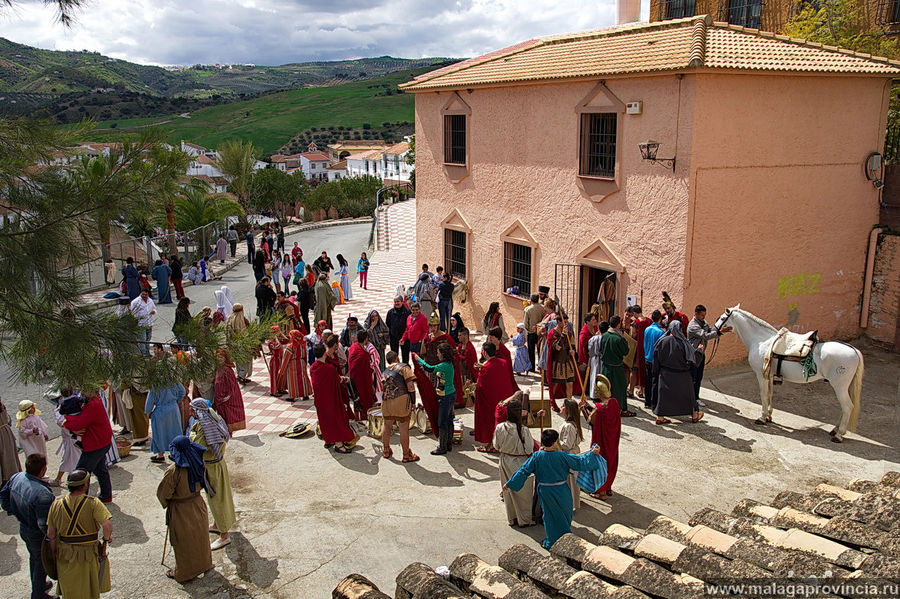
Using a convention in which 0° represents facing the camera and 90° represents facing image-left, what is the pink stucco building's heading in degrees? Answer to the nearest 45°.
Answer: approximately 45°

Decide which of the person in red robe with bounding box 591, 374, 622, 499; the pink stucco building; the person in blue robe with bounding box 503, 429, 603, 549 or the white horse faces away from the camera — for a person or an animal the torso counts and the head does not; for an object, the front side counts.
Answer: the person in blue robe

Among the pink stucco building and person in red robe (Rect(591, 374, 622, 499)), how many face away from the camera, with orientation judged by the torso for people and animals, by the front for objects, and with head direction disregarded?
0

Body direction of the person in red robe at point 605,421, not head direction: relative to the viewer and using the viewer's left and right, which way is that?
facing the viewer and to the left of the viewer

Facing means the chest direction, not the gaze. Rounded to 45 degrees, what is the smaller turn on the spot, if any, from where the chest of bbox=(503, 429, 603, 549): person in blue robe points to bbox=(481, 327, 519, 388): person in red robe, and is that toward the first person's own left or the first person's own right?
0° — they already face them

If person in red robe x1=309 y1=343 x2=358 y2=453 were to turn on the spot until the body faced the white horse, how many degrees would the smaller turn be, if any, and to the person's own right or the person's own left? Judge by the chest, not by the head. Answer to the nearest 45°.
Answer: approximately 45° to the person's own right

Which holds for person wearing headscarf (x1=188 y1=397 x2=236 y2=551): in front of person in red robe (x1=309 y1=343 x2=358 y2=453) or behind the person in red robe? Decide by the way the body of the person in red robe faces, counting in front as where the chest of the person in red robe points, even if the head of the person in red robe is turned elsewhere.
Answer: behind

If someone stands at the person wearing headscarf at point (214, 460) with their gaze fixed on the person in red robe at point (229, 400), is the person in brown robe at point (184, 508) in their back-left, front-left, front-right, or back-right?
back-left

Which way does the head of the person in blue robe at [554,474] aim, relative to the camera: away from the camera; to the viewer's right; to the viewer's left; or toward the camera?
away from the camera

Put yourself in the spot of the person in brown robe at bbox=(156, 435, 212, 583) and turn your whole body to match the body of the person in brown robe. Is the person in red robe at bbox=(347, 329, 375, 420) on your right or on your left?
on your right

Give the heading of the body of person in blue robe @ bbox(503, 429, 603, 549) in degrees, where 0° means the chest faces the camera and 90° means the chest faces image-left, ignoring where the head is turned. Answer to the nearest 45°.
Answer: approximately 180°

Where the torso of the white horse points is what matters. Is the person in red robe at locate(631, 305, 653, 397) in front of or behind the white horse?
in front

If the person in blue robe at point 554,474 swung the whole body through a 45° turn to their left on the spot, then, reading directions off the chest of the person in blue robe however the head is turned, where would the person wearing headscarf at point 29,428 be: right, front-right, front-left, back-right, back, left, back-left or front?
front-left

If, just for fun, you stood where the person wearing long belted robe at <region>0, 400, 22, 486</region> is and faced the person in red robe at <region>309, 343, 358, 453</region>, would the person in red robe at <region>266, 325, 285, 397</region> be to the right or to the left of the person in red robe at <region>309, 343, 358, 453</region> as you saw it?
left

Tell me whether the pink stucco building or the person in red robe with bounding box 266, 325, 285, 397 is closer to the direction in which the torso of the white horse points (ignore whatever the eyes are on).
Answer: the person in red robe

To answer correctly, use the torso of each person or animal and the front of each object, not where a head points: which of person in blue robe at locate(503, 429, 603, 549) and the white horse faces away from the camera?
the person in blue robe

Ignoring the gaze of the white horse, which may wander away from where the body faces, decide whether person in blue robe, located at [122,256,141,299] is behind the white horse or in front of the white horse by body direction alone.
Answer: in front

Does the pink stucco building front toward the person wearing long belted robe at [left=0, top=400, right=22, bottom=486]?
yes

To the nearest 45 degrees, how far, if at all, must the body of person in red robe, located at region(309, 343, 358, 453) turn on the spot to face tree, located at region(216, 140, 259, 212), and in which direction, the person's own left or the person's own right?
approximately 45° to the person's own left

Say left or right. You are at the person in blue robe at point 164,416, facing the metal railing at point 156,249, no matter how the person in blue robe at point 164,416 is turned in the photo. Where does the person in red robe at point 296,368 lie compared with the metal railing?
right

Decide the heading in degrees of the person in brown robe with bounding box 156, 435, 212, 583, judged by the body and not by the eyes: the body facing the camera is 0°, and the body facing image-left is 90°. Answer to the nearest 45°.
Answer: approximately 135°
